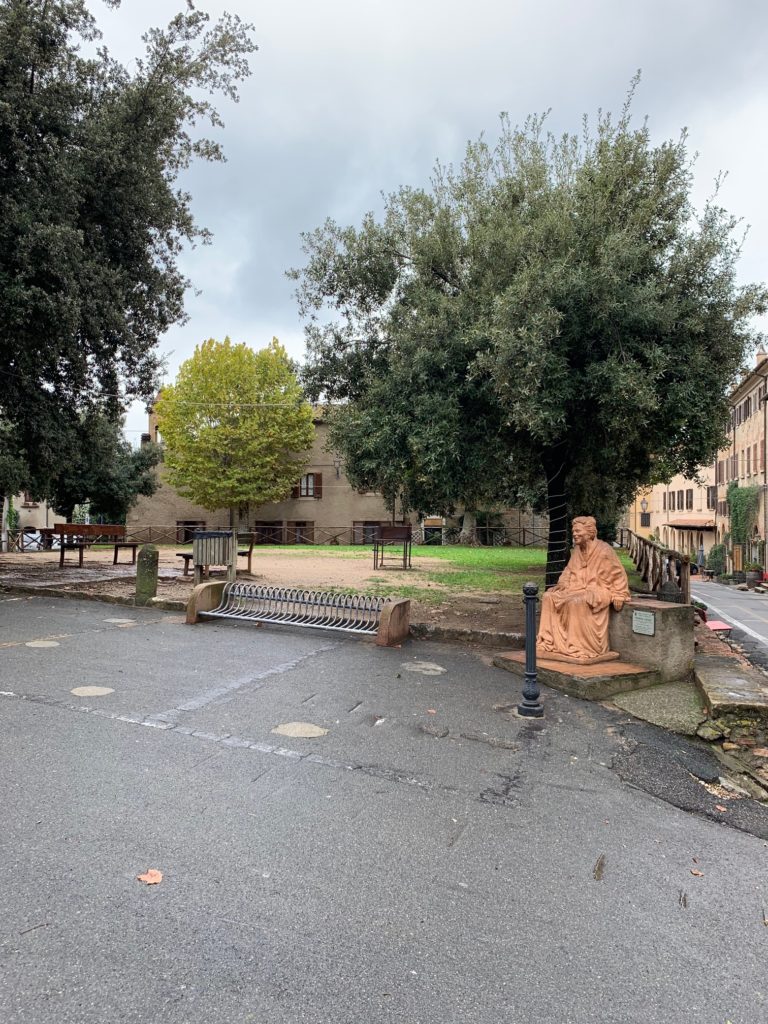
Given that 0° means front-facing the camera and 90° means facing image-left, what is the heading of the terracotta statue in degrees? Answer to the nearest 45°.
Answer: approximately 45°

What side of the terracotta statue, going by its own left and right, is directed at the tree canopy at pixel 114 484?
right

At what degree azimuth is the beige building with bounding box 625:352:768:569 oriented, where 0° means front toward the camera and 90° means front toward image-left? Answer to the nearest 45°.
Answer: approximately 45°

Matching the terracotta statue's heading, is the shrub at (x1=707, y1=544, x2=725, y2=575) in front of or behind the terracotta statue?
behind

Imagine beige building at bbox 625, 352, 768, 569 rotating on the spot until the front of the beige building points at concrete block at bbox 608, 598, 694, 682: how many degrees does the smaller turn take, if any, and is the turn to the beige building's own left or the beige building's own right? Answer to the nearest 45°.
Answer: approximately 45° to the beige building's own left

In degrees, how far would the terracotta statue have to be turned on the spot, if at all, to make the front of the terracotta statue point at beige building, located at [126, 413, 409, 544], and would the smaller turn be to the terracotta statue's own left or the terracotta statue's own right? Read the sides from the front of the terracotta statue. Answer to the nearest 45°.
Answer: approximately 90° to the terracotta statue's own right

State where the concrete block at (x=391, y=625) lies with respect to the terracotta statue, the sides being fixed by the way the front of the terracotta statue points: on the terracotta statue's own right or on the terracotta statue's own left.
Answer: on the terracotta statue's own right
